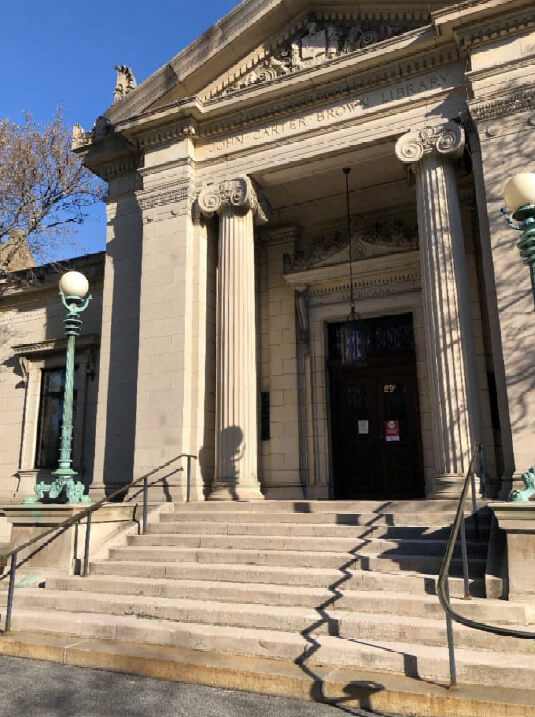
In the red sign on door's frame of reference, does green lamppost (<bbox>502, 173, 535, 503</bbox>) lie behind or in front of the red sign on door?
in front

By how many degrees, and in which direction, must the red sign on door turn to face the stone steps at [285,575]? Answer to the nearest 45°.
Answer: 0° — it already faces it

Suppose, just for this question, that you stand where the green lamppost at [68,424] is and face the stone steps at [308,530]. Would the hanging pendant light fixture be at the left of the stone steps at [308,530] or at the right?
left

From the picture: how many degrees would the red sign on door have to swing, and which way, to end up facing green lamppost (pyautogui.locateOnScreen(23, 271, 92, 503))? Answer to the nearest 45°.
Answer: approximately 45° to its right

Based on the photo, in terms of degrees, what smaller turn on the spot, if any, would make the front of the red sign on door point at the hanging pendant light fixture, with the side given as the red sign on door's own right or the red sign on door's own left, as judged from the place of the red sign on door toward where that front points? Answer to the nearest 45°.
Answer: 0° — it already faces it

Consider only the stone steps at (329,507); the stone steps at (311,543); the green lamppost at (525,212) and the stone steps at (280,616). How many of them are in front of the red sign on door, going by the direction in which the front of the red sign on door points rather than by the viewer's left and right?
4

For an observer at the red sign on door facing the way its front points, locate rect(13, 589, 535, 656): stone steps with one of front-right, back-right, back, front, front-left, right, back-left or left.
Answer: front

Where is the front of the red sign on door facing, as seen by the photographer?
facing the viewer
